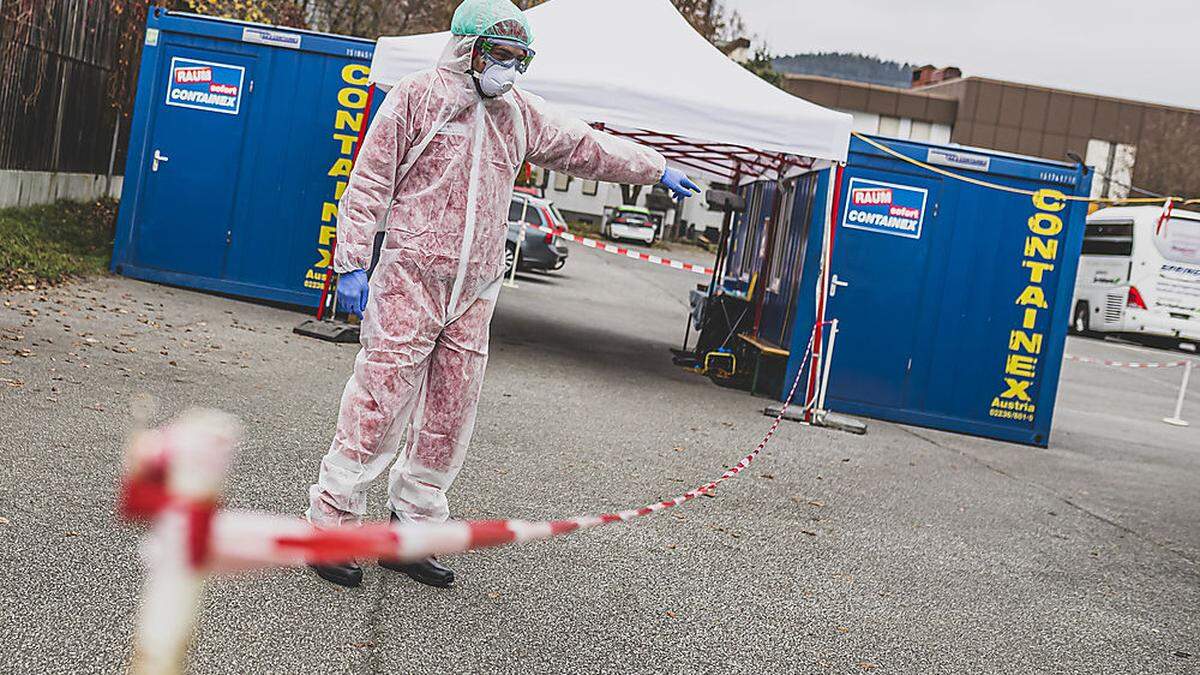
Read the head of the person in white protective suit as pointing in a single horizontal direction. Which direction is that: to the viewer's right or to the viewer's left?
to the viewer's right

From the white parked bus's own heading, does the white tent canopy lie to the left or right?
on its left

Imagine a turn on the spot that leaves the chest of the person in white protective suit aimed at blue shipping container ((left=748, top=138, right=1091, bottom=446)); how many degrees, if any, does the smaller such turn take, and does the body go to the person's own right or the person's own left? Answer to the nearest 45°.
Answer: approximately 90° to the person's own left

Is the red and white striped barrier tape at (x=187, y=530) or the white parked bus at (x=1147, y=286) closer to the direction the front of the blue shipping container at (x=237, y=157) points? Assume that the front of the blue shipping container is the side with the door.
the red and white striped barrier tape

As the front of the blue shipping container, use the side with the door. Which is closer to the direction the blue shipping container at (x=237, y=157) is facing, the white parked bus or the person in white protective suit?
the person in white protective suit
